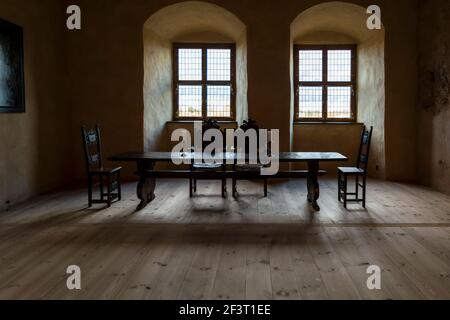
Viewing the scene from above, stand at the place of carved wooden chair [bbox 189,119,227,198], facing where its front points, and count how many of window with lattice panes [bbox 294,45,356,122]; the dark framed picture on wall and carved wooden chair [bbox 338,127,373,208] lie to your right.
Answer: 1

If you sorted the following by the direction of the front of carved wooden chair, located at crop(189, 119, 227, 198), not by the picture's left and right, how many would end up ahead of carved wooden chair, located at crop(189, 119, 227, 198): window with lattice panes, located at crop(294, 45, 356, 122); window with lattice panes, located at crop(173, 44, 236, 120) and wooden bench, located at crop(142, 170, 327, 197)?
1

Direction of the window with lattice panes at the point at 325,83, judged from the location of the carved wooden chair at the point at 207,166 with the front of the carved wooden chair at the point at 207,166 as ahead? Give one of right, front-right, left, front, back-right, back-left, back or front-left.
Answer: back-left

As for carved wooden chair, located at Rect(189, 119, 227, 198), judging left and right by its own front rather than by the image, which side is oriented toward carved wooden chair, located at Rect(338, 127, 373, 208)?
left

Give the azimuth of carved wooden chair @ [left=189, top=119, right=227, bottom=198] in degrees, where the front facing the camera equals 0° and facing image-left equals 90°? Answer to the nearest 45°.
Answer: approximately 0°

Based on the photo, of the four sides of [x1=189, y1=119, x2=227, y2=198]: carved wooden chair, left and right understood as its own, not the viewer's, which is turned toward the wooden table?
front

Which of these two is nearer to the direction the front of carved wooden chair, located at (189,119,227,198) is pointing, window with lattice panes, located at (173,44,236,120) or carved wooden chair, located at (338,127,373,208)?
the carved wooden chair

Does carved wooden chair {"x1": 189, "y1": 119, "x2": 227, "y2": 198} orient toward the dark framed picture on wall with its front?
no

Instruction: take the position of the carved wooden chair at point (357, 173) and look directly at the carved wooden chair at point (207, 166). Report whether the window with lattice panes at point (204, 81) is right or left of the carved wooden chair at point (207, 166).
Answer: right

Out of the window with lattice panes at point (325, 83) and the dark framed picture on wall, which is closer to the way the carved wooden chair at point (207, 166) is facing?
the dark framed picture on wall

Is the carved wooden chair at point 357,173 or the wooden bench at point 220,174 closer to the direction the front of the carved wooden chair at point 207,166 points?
the wooden bench

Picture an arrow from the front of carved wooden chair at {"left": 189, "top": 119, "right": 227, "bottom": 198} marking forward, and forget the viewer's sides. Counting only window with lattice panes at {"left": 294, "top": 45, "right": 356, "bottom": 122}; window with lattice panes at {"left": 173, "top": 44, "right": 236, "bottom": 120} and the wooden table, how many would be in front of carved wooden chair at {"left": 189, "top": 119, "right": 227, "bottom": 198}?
1

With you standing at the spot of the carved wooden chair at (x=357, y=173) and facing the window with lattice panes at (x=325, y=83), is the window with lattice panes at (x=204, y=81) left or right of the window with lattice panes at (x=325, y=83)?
left

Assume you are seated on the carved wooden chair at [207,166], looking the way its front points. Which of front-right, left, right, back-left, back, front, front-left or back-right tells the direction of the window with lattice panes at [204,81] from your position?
back

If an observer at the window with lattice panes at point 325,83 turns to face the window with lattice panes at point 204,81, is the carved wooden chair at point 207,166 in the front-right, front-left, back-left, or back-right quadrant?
front-left

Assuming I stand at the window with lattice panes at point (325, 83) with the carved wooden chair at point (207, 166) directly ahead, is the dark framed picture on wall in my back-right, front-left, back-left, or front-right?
front-right

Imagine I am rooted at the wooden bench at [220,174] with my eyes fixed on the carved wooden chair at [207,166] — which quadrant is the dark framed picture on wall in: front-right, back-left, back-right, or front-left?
front-left

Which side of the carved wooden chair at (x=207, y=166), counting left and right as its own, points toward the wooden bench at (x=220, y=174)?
front
